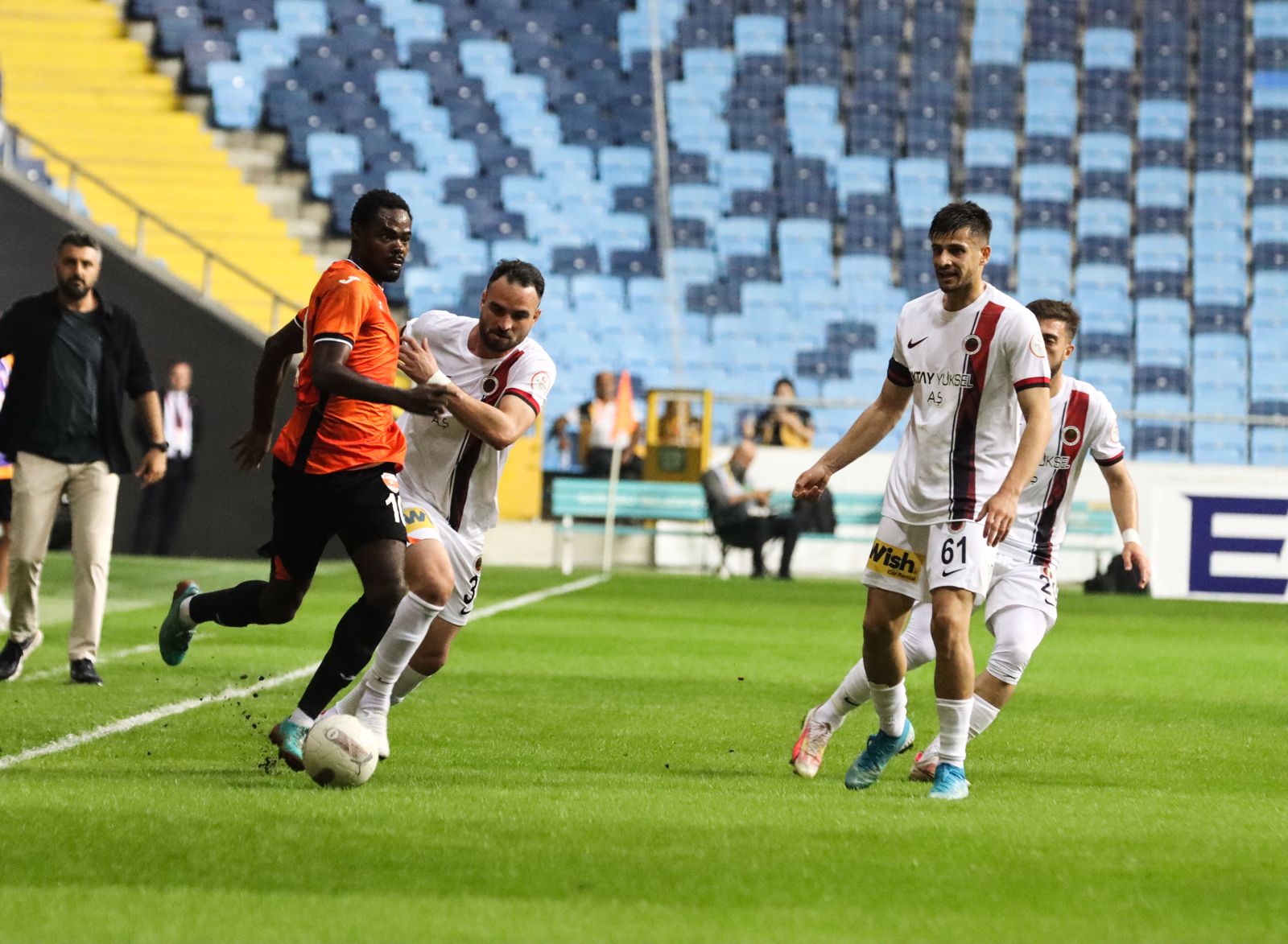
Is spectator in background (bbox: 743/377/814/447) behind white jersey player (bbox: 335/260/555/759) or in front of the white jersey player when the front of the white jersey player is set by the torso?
behind

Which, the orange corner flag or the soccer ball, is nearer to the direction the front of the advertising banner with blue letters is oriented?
the soccer ball

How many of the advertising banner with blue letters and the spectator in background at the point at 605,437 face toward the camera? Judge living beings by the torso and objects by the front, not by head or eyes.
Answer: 2

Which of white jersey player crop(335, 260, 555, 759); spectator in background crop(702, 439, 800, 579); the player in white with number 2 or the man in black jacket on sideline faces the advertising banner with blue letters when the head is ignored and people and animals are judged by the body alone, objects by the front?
the spectator in background

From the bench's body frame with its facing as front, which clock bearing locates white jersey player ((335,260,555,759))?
The white jersey player is roughly at 12 o'clock from the bench.

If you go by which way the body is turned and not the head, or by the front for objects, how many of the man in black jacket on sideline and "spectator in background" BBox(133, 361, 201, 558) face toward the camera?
2

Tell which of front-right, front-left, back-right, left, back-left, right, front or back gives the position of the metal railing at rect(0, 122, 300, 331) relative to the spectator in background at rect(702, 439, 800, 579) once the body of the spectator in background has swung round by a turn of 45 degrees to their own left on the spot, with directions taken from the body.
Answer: back-left

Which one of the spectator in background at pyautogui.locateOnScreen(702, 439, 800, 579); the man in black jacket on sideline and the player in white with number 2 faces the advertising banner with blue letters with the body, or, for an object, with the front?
the spectator in background

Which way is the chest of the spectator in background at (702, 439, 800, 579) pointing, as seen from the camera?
to the viewer's right
